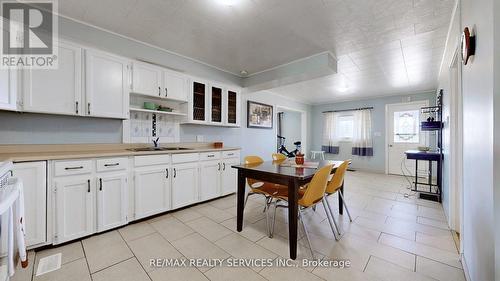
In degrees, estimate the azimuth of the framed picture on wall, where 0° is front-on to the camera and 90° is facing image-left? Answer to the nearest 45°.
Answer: approximately 315°

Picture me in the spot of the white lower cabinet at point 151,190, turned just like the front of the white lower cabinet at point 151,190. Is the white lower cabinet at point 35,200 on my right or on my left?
on my right

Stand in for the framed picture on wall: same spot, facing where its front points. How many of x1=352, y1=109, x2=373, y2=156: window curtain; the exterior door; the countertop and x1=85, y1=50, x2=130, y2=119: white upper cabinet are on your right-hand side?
2

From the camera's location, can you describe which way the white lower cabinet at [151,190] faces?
facing the viewer and to the right of the viewer

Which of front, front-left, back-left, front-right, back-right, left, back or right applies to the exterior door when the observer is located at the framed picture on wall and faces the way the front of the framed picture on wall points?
front-left

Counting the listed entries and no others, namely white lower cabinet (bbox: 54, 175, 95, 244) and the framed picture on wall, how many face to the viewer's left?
0

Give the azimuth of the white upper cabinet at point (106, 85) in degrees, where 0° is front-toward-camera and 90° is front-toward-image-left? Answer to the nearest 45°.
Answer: approximately 315°

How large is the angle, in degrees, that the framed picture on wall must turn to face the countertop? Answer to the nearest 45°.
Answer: approximately 90° to its right

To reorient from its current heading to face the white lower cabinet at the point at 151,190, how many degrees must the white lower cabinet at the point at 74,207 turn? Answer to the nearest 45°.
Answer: approximately 45° to its left

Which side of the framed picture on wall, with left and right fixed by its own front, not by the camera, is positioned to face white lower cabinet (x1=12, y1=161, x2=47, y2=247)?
right
